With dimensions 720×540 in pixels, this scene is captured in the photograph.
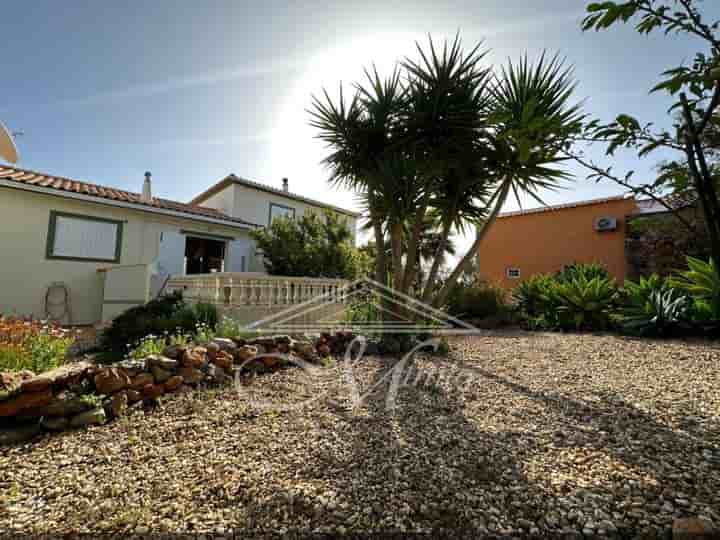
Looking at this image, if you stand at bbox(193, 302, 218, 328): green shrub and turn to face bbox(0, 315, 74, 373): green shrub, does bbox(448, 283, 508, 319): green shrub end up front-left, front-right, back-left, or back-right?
back-left

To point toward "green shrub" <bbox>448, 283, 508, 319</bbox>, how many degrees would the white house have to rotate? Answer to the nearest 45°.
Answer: approximately 45° to its left

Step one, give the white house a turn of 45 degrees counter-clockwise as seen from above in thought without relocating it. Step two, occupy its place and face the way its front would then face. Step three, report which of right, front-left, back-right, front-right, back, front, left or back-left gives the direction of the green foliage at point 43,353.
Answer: right

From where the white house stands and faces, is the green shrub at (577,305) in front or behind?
in front

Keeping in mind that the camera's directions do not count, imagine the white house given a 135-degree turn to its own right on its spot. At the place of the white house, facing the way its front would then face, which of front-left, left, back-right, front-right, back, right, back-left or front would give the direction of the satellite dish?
left

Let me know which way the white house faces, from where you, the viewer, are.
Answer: facing the viewer and to the right of the viewer

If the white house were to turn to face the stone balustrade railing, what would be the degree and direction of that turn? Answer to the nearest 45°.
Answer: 0° — it already faces it

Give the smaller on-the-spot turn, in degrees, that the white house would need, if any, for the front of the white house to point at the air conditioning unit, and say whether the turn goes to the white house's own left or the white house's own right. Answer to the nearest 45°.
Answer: approximately 45° to the white house's own left
